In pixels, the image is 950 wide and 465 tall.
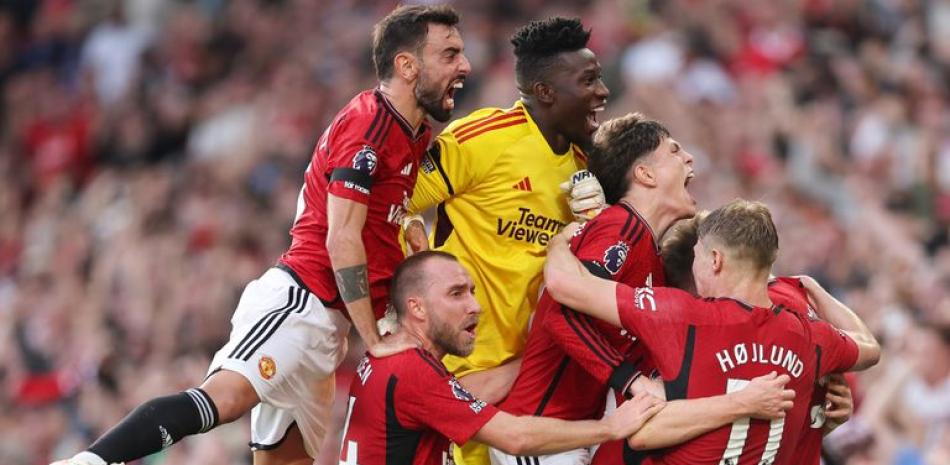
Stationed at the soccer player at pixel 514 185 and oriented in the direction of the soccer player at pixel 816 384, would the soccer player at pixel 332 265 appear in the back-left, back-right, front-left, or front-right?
back-right

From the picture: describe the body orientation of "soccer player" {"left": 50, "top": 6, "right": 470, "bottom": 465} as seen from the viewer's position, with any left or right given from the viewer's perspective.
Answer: facing to the right of the viewer

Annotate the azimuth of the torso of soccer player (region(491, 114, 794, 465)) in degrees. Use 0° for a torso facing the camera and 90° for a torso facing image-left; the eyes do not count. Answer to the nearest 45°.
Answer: approximately 270°

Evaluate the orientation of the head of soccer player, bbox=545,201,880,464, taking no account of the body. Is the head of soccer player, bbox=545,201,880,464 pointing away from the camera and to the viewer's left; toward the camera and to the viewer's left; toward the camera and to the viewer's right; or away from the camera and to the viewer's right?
away from the camera and to the viewer's left

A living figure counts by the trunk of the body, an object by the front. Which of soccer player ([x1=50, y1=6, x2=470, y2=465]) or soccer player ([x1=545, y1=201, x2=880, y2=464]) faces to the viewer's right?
soccer player ([x1=50, y1=6, x2=470, y2=465])

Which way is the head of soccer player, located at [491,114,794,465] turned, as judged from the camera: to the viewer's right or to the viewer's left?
to the viewer's right

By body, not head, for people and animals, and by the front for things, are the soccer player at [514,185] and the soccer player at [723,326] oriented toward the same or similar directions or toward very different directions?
very different directions

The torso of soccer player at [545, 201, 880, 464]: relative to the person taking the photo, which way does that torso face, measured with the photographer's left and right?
facing away from the viewer and to the left of the viewer
